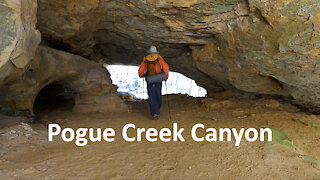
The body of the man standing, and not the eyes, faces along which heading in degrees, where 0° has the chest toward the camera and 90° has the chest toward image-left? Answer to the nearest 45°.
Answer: approximately 180°
